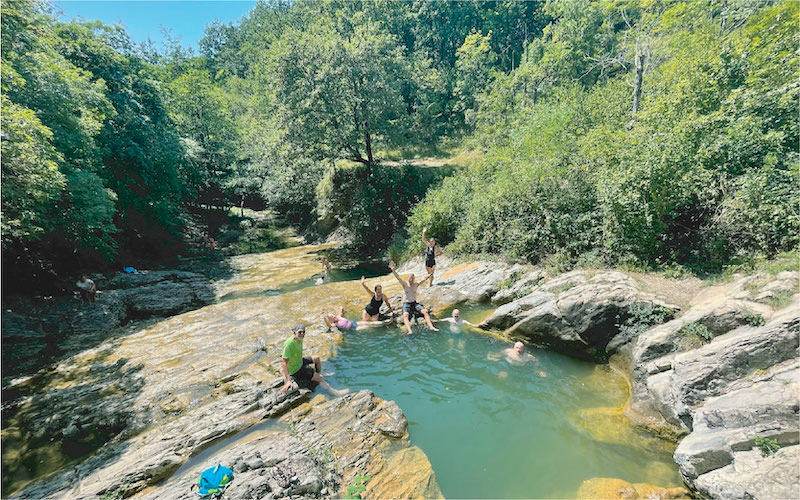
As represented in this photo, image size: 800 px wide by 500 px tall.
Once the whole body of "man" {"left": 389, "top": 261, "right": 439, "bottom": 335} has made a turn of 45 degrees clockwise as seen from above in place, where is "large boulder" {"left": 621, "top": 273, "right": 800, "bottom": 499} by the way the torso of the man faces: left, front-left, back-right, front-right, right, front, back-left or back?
left

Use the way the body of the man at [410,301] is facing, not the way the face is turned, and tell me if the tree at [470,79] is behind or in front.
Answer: behind

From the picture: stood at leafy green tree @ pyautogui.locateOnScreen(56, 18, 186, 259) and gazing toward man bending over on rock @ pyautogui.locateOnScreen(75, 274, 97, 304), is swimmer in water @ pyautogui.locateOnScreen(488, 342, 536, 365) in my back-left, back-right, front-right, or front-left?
front-left

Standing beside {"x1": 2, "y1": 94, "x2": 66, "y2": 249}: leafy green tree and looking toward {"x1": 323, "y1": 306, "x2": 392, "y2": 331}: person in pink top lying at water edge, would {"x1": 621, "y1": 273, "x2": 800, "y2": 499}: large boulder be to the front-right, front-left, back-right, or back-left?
front-right

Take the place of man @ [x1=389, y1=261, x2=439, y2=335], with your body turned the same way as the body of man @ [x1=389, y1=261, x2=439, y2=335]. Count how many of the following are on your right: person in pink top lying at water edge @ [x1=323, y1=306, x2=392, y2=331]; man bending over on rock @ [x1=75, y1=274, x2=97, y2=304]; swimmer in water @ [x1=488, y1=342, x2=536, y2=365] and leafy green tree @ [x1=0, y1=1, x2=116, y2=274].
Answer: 3

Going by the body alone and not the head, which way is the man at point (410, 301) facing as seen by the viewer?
toward the camera

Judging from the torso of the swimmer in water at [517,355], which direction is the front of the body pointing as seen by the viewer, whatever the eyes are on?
toward the camera

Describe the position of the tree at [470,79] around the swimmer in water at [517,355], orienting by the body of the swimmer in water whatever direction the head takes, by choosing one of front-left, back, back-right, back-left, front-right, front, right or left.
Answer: back

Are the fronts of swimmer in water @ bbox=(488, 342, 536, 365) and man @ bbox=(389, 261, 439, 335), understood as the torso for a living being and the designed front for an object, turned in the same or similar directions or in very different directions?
same or similar directions

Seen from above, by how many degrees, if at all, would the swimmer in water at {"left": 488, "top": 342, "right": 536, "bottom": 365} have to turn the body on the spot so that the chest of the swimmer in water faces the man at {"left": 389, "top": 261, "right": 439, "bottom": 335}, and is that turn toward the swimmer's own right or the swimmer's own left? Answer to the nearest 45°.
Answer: approximately 135° to the swimmer's own right

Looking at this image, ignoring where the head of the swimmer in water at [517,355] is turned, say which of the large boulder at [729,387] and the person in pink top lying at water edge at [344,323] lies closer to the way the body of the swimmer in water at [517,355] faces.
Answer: the large boulder

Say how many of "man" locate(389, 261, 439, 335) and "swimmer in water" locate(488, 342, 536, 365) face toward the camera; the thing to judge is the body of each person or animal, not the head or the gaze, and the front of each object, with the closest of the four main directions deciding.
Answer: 2

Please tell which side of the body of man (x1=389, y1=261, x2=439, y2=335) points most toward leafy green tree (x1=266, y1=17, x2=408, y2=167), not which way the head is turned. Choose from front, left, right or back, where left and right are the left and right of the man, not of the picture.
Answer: back

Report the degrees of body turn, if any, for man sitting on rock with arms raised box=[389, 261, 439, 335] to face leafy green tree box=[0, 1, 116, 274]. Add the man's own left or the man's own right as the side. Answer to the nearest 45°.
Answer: approximately 90° to the man's own right

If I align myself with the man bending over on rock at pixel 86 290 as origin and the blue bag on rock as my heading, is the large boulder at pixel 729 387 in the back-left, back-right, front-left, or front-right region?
front-left

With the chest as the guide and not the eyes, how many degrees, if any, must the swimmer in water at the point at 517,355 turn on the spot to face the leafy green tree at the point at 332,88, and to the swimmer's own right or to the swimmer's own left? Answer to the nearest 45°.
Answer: approximately 135° to the swimmer's own right

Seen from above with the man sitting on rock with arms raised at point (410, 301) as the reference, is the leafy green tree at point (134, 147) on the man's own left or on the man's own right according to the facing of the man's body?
on the man's own right
